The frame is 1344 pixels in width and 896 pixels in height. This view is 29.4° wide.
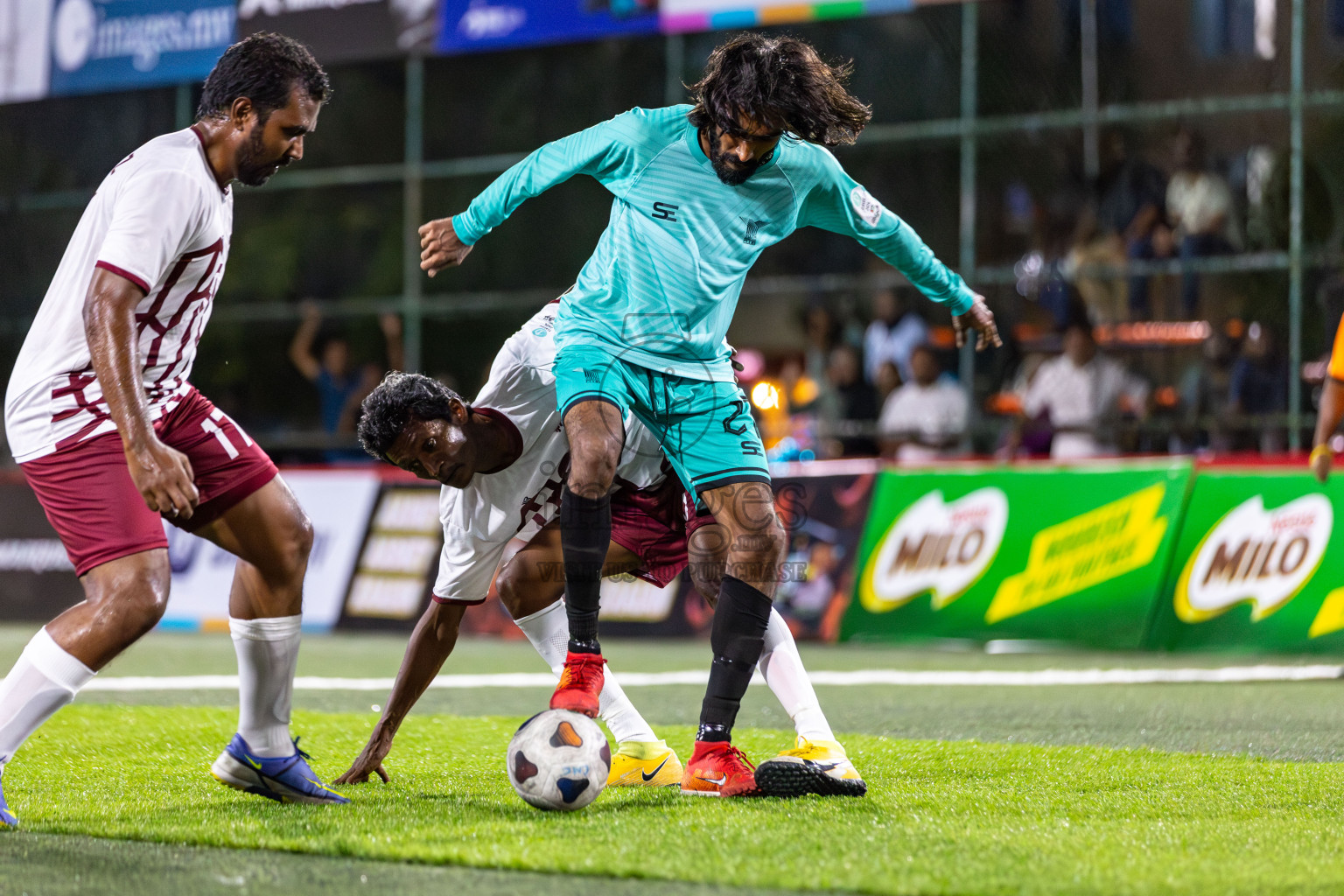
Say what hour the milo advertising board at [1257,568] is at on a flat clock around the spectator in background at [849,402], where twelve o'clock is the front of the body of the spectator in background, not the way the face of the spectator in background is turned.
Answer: The milo advertising board is roughly at 11 o'clock from the spectator in background.

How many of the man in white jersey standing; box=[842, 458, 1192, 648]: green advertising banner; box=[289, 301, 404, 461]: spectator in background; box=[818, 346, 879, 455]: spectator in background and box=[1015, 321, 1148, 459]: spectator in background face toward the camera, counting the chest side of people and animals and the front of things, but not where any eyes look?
4

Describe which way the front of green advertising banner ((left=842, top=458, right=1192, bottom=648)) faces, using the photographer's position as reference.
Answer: facing the viewer

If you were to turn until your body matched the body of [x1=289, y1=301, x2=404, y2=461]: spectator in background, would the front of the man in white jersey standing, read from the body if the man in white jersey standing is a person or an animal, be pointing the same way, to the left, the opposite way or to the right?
to the left

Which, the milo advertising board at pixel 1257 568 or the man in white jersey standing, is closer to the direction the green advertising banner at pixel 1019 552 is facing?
the man in white jersey standing

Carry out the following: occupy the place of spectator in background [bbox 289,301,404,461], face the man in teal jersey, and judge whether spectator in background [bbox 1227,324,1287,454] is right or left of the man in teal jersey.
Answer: left

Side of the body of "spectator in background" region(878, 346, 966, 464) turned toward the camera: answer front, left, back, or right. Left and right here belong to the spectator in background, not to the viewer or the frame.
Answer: front

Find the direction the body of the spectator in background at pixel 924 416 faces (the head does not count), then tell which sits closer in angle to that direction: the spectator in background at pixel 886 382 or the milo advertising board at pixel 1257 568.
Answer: the milo advertising board

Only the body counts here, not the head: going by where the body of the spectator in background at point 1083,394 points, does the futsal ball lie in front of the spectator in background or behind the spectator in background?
in front
